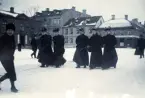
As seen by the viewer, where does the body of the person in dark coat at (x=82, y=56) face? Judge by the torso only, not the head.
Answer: toward the camera
